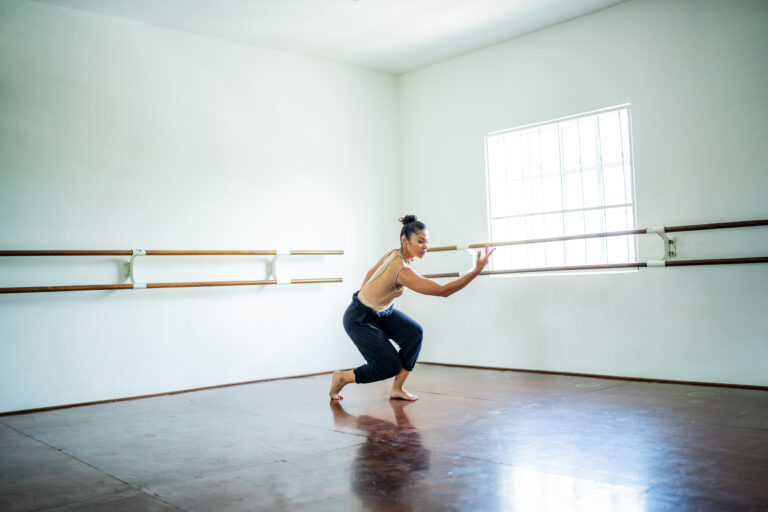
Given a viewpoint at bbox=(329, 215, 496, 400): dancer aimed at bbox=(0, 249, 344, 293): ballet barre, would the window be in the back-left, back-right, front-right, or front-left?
back-right

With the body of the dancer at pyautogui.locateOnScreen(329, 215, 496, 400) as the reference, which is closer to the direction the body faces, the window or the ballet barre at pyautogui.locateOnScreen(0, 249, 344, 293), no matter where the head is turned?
the window

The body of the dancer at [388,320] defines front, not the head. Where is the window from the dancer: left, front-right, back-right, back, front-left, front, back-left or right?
front-left

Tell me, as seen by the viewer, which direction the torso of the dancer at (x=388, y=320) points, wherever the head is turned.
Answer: to the viewer's right

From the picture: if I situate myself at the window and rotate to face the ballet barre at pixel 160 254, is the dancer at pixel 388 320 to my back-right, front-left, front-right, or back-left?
front-left

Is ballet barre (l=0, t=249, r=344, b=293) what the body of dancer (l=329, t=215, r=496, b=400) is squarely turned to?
no

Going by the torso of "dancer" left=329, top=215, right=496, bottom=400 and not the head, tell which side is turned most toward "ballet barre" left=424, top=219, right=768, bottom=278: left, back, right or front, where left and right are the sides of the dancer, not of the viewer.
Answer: front

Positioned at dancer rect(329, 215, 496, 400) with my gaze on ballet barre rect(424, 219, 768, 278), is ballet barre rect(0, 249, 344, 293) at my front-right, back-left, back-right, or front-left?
back-left
